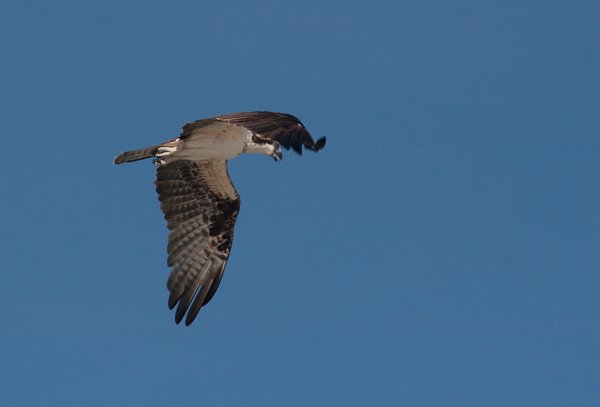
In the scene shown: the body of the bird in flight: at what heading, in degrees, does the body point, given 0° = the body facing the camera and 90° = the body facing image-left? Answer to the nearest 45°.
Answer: approximately 270°
